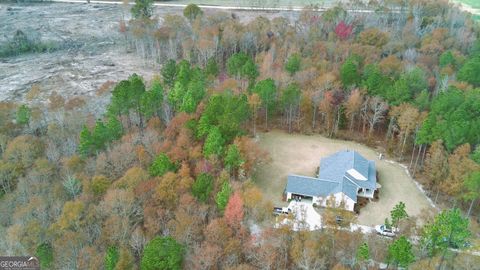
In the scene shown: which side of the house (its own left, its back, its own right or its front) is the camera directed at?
front

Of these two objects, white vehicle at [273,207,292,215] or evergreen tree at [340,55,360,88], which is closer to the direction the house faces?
the white vehicle

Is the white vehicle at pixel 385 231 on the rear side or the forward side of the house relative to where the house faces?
on the forward side

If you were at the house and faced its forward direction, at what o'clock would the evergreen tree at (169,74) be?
The evergreen tree is roughly at 4 o'clock from the house.

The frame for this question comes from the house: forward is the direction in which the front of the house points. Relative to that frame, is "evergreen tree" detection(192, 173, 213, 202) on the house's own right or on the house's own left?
on the house's own right

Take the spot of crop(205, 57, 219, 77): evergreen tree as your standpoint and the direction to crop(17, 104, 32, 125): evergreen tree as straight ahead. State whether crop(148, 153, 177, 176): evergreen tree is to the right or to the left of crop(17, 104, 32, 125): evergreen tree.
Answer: left

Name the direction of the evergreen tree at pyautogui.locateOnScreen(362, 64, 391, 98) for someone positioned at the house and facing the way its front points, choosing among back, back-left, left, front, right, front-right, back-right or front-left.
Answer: back

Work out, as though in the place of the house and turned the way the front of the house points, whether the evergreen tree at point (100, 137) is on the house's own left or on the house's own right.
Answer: on the house's own right

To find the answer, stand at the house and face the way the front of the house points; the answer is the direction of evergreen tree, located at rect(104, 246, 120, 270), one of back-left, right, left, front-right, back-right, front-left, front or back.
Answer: front-right

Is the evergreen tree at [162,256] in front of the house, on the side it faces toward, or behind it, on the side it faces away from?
in front

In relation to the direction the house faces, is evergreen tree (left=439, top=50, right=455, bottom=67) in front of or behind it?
behind

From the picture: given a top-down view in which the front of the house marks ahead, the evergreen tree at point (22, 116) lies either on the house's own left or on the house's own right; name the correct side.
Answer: on the house's own right
